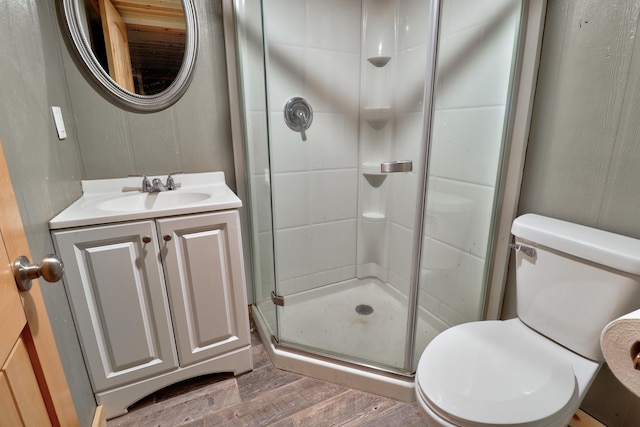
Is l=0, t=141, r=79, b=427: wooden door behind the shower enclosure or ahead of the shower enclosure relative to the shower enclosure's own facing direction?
ahead

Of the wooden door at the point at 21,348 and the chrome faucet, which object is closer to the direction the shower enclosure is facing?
the wooden door

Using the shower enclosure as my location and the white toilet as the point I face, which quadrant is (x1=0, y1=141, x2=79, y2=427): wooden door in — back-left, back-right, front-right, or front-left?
front-right

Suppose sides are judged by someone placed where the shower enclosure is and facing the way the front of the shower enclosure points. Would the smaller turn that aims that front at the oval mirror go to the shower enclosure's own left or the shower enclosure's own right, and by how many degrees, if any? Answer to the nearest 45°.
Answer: approximately 90° to the shower enclosure's own right

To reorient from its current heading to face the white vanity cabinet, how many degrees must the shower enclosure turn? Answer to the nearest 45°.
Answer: approximately 45° to its right

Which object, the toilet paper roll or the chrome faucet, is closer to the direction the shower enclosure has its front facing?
the toilet paper roll

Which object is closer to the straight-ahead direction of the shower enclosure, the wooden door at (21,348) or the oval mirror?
the wooden door

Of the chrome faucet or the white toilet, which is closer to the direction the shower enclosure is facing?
the white toilet

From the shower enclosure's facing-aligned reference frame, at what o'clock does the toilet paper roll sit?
The toilet paper roll is roughly at 11 o'clock from the shower enclosure.

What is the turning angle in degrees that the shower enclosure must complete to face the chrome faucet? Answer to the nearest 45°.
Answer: approximately 90° to its right

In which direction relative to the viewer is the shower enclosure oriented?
toward the camera

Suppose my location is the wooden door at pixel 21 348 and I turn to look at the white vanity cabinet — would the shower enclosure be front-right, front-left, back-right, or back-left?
front-right
